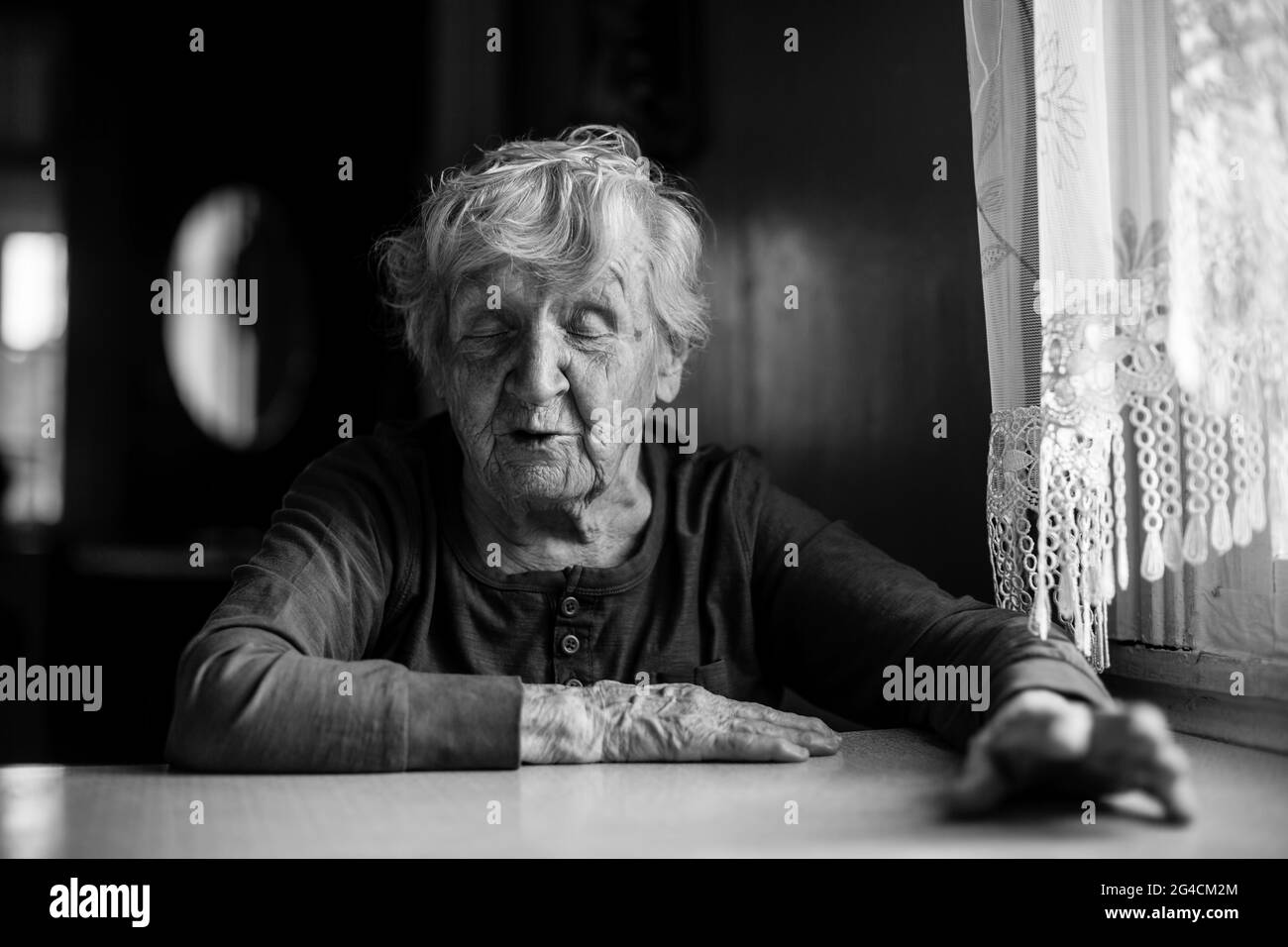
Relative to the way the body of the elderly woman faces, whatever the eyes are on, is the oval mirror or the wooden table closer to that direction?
the wooden table

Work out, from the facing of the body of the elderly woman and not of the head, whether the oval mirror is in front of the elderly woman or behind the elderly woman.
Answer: behind

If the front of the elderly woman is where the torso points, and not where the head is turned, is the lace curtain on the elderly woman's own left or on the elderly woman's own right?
on the elderly woman's own left

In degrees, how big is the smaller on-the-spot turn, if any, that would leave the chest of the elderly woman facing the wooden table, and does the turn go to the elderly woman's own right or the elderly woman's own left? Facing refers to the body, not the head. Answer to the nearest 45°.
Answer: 0° — they already face it

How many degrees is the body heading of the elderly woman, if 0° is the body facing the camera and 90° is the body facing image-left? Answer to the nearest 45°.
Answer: approximately 0°
